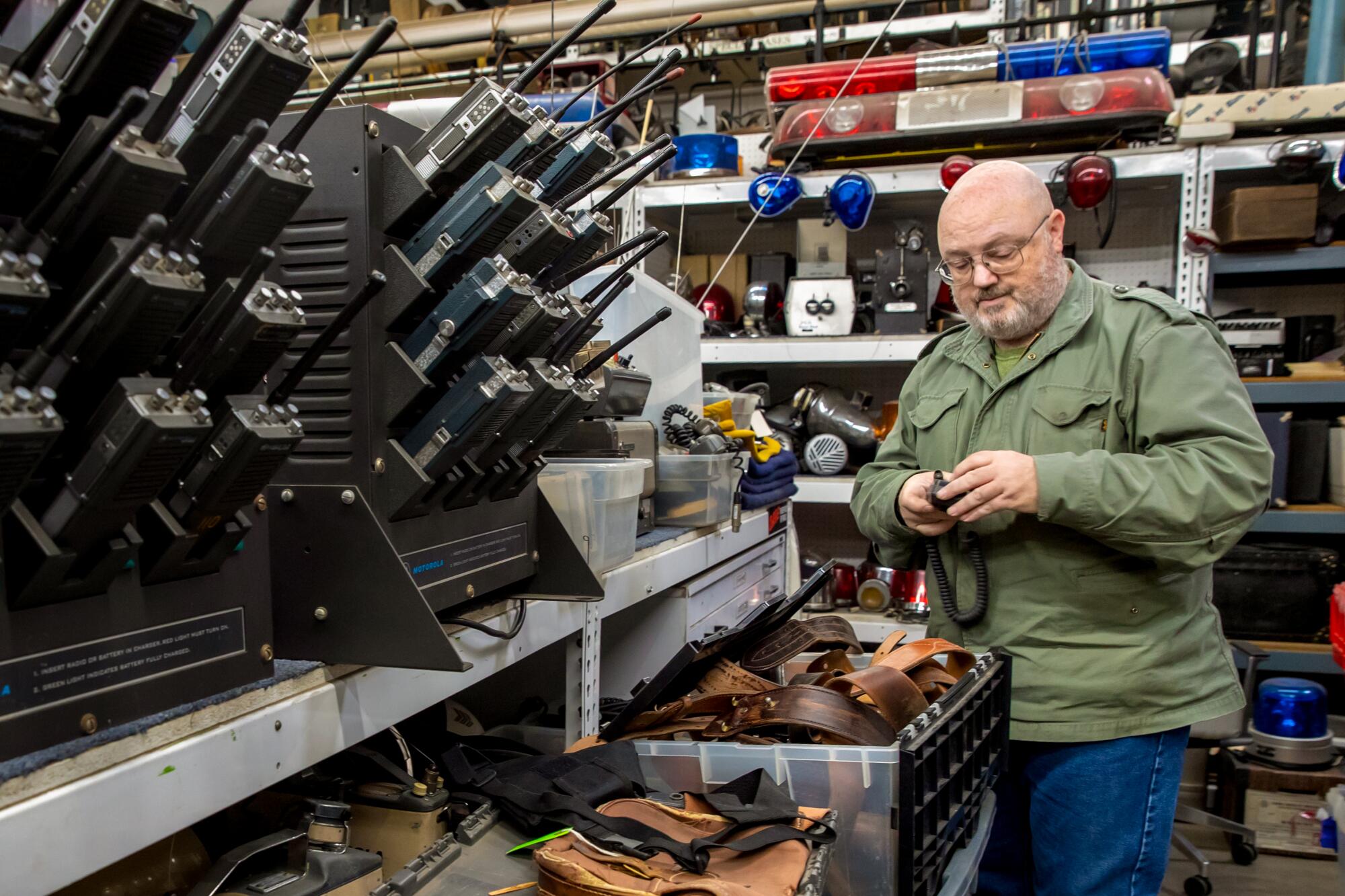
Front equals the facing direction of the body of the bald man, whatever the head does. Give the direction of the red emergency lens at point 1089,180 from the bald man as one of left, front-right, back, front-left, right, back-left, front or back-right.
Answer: back-right

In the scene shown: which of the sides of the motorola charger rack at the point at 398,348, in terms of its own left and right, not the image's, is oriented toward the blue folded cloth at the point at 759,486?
left

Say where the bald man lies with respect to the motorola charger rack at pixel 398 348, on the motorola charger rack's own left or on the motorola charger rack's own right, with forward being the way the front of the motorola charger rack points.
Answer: on the motorola charger rack's own left

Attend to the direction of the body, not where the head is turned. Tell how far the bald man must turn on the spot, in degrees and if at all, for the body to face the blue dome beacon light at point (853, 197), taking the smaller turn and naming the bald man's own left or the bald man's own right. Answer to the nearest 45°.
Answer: approximately 90° to the bald man's own right

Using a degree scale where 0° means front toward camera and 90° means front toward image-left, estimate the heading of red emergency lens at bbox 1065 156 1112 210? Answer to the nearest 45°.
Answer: approximately 0°

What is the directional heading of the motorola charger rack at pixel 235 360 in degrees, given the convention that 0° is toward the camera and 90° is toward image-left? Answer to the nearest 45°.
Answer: approximately 315°

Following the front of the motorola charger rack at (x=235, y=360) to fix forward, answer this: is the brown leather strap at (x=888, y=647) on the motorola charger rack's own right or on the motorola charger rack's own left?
on the motorola charger rack's own left

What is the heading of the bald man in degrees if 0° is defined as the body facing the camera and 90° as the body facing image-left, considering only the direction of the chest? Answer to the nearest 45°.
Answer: approximately 45°

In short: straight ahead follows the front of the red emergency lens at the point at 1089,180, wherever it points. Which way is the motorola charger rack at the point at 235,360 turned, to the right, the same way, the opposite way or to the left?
to the left
